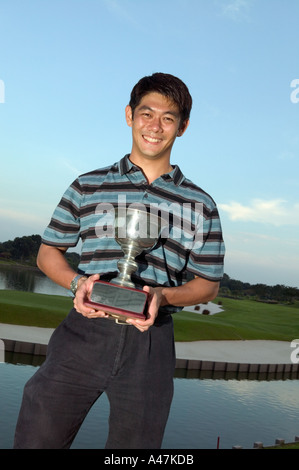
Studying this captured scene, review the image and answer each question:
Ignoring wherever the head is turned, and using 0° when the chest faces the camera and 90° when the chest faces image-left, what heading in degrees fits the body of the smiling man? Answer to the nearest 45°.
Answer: approximately 0°

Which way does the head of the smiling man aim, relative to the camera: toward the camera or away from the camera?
toward the camera
